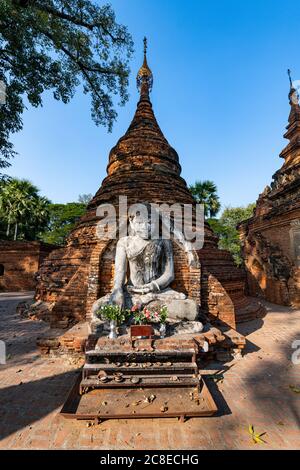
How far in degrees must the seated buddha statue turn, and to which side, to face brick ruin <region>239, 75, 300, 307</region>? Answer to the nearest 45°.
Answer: approximately 135° to its left

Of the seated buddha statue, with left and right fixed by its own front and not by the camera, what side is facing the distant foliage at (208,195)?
back

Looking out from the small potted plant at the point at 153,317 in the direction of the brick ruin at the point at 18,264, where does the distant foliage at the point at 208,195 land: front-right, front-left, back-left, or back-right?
front-right

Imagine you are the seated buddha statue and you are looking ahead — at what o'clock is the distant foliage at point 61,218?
The distant foliage is roughly at 5 o'clock from the seated buddha statue.

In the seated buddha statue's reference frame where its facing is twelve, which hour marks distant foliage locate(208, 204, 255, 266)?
The distant foliage is roughly at 7 o'clock from the seated buddha statue.

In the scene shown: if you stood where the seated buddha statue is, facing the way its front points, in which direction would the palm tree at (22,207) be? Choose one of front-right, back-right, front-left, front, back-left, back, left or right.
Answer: back-right

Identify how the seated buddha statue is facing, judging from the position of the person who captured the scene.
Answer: facing the viewer

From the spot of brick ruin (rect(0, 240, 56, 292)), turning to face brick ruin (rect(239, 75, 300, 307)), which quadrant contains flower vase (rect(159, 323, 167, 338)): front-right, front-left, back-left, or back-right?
front-right

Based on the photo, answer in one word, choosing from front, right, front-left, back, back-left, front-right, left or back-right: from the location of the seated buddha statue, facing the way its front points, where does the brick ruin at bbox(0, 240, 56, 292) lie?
back-right

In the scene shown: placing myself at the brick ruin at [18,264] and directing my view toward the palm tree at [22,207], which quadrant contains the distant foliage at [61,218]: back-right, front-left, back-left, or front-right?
front-right
